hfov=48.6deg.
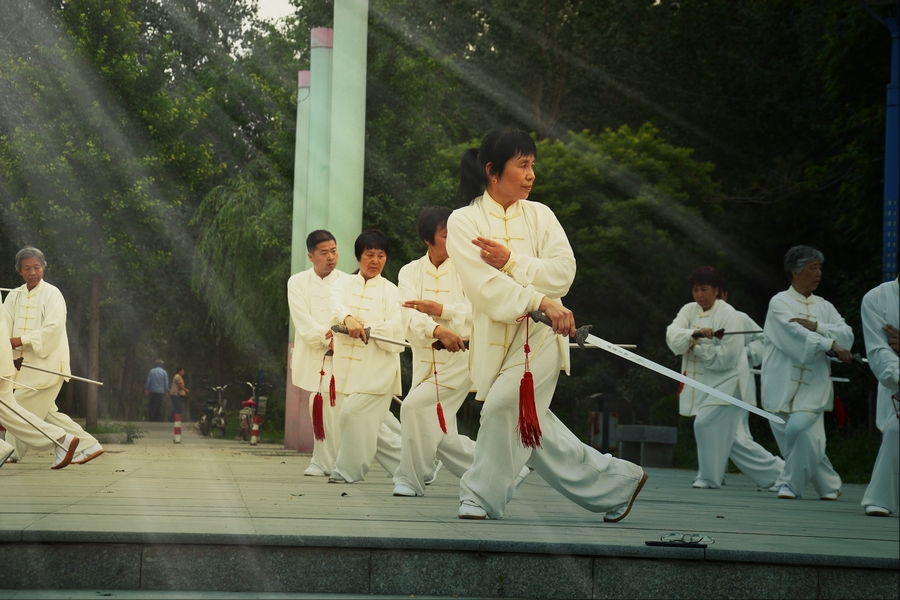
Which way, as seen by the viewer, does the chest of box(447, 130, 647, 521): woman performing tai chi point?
toward the camera

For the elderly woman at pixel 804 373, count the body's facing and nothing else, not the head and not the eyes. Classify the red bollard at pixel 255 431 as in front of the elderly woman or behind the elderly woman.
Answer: behind

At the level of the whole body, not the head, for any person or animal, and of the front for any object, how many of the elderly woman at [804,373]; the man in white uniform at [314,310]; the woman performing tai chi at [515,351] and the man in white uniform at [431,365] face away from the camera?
0

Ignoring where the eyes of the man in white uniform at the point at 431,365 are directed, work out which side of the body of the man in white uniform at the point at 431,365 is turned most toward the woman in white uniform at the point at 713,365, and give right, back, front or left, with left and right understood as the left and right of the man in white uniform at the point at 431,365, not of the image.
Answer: left

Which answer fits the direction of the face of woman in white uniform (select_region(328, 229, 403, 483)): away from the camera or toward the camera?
toward the camera

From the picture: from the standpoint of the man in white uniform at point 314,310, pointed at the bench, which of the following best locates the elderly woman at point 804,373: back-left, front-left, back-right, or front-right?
front-right

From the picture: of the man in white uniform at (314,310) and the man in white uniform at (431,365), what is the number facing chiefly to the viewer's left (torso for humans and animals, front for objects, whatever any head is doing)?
0

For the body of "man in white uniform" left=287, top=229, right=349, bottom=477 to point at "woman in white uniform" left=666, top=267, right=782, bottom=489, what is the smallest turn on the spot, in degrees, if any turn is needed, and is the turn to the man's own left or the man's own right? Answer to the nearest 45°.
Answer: approximately 45° to the man's own left

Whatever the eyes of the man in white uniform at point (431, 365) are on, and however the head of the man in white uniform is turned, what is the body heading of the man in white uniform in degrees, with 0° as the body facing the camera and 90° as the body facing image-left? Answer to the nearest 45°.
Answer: approximately 315°

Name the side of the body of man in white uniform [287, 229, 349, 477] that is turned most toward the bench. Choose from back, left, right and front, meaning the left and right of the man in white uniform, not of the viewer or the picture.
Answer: left

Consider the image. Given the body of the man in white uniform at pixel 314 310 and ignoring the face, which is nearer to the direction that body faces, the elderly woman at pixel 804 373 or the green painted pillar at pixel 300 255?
the elderly woman

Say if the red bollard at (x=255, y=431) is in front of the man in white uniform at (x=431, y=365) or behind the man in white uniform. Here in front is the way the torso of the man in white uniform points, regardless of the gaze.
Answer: behind
